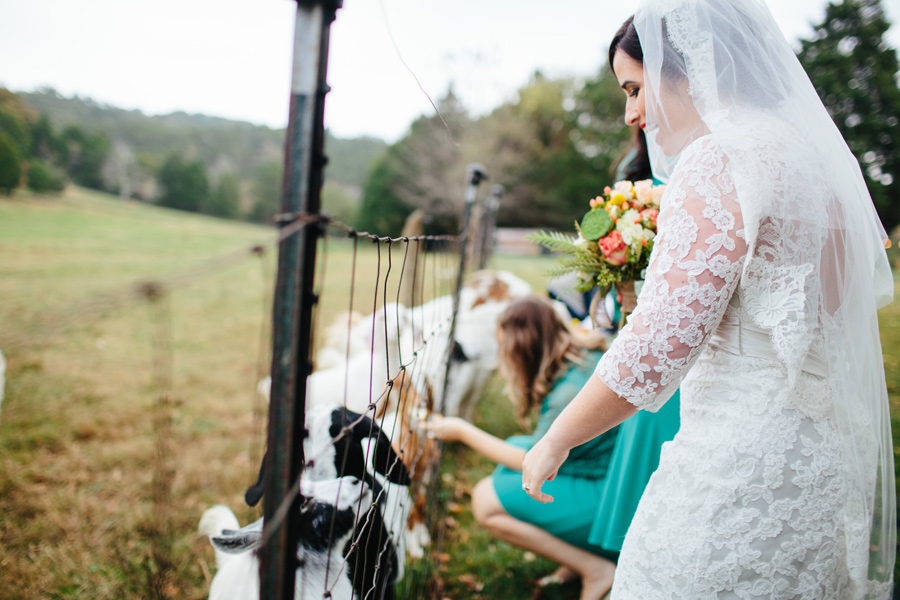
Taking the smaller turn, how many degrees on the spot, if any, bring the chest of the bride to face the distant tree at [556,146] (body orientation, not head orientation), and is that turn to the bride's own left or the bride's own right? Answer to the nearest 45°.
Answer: approximately 45° to the bride's own right

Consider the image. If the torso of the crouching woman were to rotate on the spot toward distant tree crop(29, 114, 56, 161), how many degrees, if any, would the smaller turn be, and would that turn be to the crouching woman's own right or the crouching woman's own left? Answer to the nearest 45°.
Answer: approximately 45° to the crouching woman's own right

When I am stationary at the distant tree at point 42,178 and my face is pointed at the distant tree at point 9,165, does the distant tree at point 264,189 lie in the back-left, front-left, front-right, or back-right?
back-left

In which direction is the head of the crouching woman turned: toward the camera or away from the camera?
away from the camera

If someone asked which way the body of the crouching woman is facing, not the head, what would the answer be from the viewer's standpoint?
to the viewer's left

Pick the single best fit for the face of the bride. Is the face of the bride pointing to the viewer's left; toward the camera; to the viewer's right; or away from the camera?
to the viewer's left

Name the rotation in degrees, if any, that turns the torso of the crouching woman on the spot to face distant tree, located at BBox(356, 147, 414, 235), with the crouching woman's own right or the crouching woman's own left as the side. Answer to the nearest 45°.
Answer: approximately 90° to the crouching woman's own right
